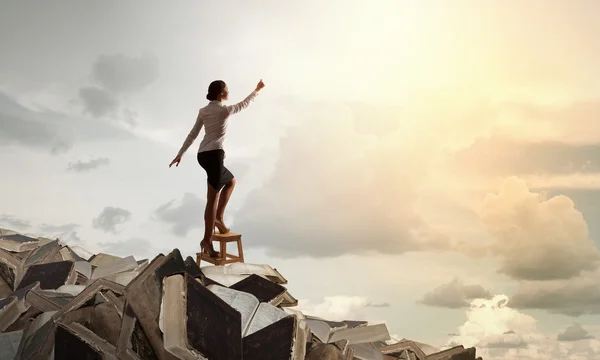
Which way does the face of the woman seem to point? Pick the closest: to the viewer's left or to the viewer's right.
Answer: to the viewer's right

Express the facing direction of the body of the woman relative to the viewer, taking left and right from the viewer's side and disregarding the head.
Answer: facing away from the viewer and to the right of the viewer
